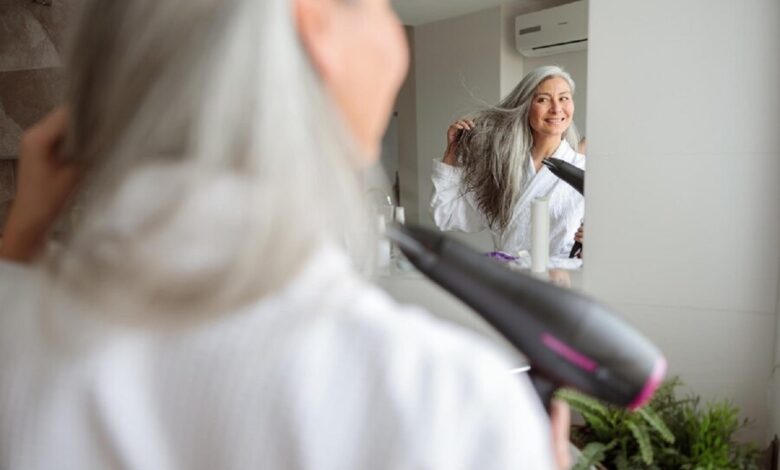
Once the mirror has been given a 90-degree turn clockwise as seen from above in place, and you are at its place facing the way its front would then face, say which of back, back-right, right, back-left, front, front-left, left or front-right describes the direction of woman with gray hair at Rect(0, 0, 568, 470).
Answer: left

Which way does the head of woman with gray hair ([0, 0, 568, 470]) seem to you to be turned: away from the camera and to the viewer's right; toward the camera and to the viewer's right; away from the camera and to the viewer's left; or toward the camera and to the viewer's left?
away from the camera and to the viewer's right

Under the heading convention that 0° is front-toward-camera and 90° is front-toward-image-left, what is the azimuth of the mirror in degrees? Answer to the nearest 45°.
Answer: approximately 0°
